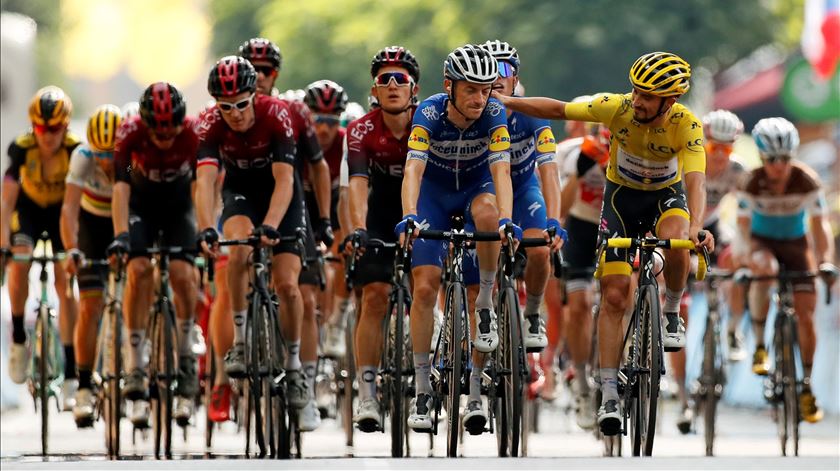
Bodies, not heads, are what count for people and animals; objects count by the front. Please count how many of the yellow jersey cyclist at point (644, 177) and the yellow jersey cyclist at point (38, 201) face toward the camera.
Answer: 2

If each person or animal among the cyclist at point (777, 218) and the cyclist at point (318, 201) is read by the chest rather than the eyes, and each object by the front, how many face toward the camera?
2

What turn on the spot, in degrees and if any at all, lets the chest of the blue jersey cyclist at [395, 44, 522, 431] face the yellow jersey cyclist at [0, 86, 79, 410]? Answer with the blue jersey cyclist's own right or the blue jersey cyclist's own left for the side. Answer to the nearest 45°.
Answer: approximately 135° to the blue jersey cyclist's own right

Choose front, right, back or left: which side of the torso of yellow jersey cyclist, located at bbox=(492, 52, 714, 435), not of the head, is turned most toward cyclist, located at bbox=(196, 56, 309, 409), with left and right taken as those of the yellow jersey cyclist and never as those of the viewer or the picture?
right

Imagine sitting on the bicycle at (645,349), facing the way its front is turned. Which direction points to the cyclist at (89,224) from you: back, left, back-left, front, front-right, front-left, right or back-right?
back-right

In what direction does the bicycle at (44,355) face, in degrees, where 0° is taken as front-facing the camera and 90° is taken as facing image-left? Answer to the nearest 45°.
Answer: approximately 0°

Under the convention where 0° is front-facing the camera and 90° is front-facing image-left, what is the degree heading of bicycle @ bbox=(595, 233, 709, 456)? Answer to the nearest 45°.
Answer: approximately 0°
